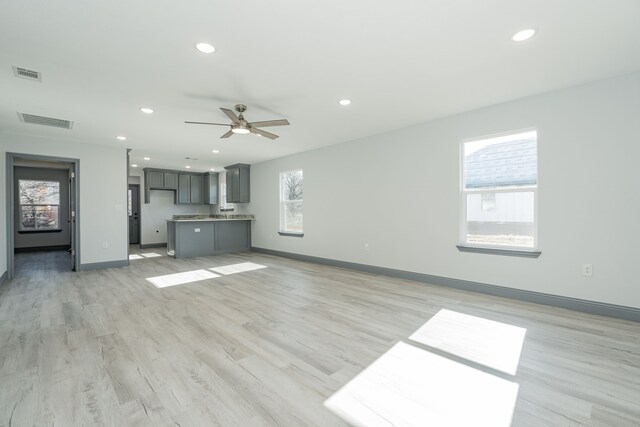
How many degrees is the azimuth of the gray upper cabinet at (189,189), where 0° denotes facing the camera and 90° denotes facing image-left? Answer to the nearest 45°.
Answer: approximately 0°

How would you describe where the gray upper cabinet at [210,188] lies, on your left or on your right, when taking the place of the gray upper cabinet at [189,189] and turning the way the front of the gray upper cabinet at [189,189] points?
on your left

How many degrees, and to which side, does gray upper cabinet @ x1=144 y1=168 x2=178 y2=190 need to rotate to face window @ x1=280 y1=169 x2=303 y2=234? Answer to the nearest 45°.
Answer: approximately 45° to its left

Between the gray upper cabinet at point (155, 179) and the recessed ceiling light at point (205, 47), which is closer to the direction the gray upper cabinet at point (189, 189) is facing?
the recessed ceiling light

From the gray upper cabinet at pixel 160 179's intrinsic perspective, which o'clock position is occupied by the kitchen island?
The kitchen island is roughly at 11 o'clock from the gray upper cabinet.

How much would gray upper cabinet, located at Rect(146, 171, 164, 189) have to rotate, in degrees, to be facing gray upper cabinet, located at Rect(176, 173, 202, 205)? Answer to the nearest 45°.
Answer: approximately 90° to its left

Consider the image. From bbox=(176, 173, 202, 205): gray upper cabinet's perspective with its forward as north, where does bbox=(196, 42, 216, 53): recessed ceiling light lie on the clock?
The recessed ceiling light is roughly at 12 o'clock from the gray upper cabinet.

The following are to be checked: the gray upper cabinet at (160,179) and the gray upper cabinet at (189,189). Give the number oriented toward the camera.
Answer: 2
